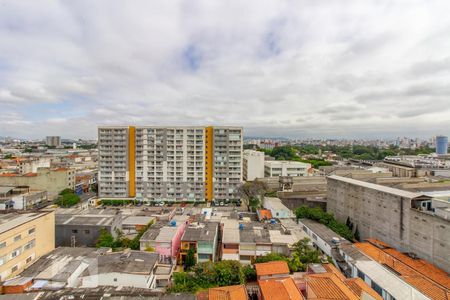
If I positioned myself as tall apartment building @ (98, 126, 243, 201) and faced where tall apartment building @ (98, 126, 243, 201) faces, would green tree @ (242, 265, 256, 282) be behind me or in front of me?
in front

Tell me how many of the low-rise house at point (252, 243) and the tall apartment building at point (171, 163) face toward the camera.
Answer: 2

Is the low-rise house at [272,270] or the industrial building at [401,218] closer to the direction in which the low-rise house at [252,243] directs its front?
the low-rise house

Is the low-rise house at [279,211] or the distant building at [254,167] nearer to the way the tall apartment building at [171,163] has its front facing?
the low-rise house

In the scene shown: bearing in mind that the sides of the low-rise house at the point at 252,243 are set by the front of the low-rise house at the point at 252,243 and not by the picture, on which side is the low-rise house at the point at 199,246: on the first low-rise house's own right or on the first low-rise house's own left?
on the first low-rise house's own right

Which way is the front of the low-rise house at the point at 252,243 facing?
toward the camera

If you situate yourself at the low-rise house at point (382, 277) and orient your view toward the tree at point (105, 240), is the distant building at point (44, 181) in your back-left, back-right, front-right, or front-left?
front-right

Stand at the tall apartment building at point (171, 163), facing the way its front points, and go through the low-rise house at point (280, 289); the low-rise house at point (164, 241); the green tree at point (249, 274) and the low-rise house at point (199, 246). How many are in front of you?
4

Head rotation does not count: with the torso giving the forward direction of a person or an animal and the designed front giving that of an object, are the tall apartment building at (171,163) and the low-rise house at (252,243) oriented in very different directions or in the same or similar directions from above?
same or similar directions

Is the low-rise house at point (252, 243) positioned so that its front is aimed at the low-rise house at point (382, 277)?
no

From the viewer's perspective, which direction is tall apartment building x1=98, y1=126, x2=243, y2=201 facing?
toward the camera

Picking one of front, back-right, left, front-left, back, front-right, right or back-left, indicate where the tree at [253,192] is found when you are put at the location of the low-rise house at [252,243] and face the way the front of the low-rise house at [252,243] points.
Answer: back

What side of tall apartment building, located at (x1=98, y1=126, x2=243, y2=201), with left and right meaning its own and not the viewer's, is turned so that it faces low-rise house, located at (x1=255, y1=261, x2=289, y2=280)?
front

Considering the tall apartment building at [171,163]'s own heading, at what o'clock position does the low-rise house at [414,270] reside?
The low-rise house is roughly at 11 o'clock from the tall apartment building.

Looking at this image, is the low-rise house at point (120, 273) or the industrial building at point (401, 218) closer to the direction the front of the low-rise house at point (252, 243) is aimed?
the low-rise house

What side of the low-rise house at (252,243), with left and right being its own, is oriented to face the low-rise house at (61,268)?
right

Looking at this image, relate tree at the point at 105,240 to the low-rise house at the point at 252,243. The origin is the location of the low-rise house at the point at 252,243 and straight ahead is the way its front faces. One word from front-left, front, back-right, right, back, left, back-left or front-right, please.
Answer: right

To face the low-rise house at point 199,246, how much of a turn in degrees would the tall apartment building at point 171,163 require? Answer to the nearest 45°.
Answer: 0° — it already faces it

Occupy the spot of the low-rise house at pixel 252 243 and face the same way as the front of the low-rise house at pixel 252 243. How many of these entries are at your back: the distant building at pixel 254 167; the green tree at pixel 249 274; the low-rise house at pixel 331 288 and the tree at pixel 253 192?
2
